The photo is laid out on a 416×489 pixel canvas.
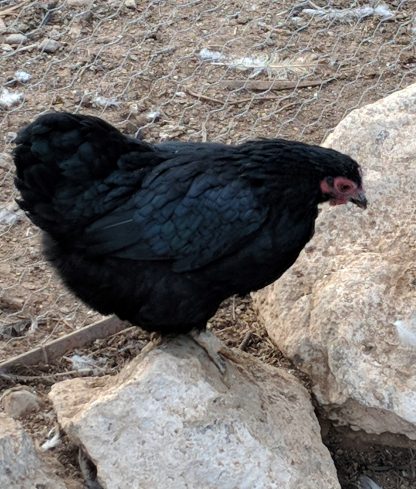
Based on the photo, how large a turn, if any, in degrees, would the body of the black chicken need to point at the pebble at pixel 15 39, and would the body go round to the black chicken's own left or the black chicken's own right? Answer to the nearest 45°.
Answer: approximately 135° to the black chicken's own left

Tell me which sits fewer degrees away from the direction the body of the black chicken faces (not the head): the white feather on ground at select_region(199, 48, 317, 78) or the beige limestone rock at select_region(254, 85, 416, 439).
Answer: the beige limestone rock

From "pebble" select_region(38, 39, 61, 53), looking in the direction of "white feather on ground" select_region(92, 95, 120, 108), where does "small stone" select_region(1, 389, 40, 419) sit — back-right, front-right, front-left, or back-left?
front-right

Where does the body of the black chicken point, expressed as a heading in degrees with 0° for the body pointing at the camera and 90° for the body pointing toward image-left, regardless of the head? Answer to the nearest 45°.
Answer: approximately 270°

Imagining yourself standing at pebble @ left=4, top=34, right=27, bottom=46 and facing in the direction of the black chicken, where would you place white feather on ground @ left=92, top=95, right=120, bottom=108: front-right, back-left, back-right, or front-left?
front-left

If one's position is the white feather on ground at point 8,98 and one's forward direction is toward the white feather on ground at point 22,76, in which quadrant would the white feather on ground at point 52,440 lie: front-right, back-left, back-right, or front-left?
back-right
